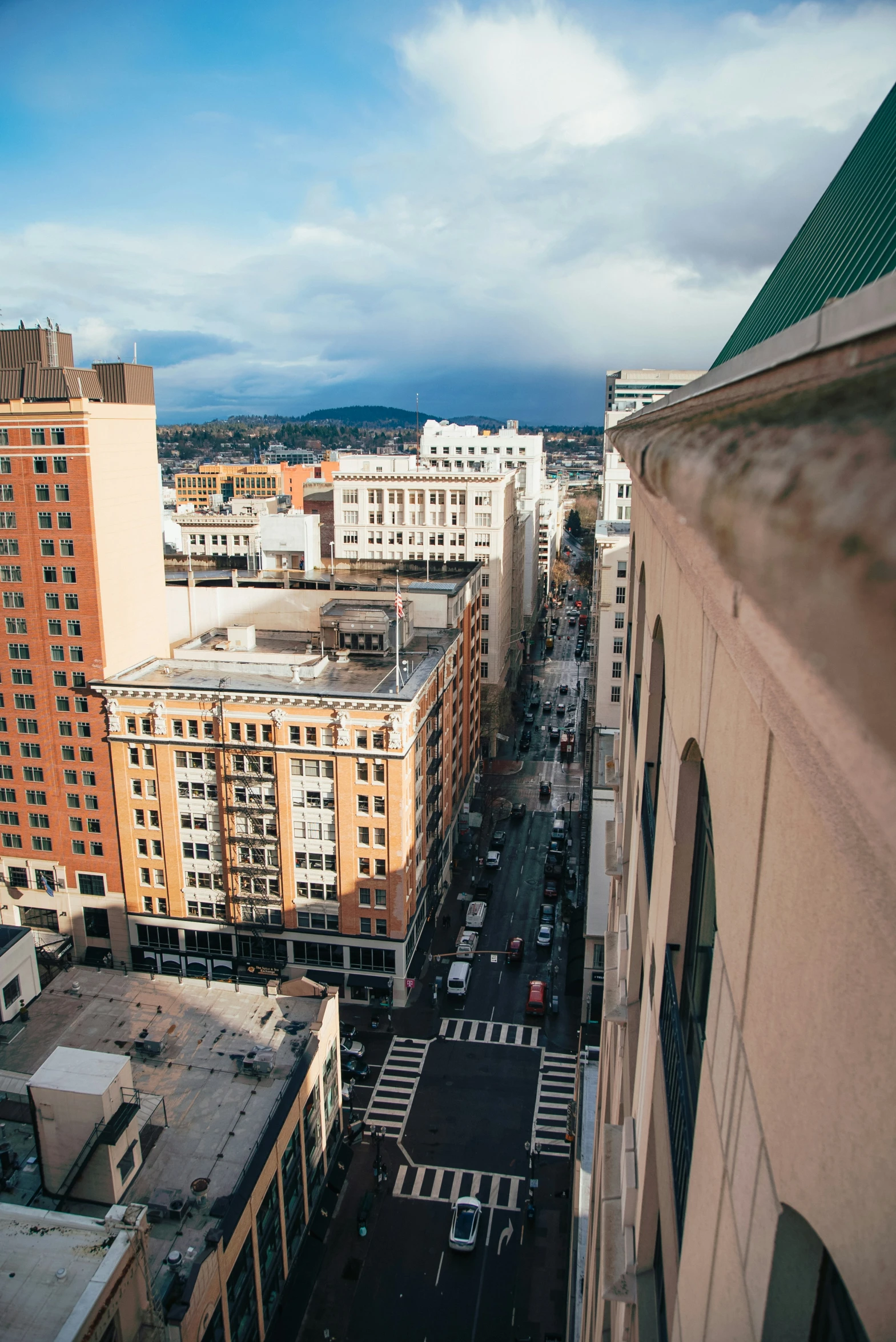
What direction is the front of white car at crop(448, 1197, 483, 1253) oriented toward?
away from the camera

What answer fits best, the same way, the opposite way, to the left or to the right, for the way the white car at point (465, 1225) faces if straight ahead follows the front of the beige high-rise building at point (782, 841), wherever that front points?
to the right

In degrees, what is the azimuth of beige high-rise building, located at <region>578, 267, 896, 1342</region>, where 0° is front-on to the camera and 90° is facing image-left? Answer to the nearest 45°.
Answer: approximately 90°

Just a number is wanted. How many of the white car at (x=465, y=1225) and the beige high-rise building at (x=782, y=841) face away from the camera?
1

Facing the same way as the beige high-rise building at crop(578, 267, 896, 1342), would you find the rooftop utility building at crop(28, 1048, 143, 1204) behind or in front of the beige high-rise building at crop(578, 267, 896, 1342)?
in front

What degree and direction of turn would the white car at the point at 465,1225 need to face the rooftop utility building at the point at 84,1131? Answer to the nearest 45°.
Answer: approximately 135° to its left
